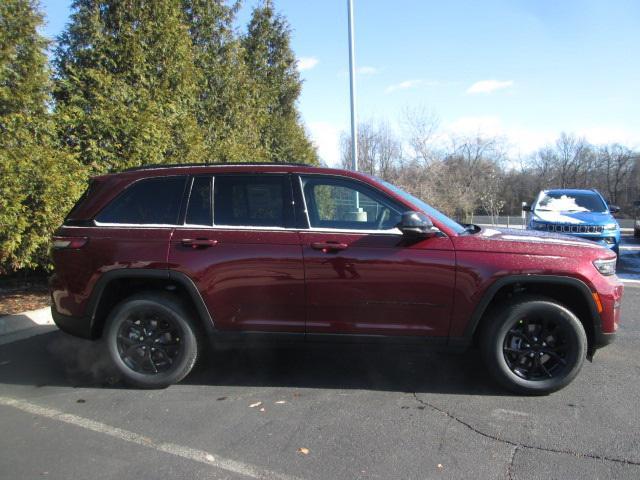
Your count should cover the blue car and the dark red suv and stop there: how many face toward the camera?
1

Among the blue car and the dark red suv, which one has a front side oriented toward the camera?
the blue car

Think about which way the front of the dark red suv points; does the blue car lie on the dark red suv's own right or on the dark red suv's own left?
on the dark red suv's own left

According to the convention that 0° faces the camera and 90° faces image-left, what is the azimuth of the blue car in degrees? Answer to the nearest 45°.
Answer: approximately 0°

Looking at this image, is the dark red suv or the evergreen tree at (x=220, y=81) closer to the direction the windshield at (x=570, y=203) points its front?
the dark red suv

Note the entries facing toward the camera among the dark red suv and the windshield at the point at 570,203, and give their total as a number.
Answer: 1

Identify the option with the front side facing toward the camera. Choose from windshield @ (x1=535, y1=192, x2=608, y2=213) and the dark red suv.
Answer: the windshield

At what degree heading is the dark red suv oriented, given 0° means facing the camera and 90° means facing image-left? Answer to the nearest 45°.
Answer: approximately 270°

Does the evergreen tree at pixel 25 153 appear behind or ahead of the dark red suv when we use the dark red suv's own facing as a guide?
behind

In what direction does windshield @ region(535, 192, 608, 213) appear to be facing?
toward the camera

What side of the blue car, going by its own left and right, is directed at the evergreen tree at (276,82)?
right

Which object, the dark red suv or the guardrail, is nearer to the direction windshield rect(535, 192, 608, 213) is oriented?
the dark red suv
